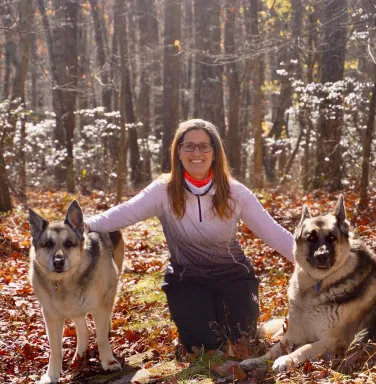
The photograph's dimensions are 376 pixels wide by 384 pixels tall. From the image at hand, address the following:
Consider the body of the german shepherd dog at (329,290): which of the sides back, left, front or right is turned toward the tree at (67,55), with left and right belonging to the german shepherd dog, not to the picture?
right

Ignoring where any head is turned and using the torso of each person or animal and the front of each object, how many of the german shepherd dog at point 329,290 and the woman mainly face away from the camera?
0

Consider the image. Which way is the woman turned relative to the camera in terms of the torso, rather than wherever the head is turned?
toward the camera

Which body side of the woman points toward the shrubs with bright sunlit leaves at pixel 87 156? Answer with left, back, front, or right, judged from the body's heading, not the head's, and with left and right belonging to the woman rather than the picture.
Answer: back

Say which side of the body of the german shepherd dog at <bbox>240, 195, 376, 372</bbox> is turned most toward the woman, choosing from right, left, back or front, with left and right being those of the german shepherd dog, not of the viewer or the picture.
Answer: right

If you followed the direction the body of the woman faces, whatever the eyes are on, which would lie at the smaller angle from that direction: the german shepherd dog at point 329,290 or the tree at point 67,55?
the german shepherd dog

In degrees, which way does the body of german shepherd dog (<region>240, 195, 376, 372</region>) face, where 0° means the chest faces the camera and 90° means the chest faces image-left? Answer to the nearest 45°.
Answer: approximately 45°

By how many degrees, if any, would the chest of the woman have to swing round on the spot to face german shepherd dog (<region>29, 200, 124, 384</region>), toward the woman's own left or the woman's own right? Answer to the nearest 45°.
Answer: approximately 45° to the woman's own right

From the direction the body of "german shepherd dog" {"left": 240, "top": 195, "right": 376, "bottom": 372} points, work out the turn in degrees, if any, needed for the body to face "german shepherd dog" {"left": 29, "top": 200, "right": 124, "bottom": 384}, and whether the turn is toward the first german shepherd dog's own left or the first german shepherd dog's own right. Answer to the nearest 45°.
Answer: approximately 45° to the first german shepherd dog's own right

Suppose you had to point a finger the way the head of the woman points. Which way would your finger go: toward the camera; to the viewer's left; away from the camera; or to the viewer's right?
toward the camera
